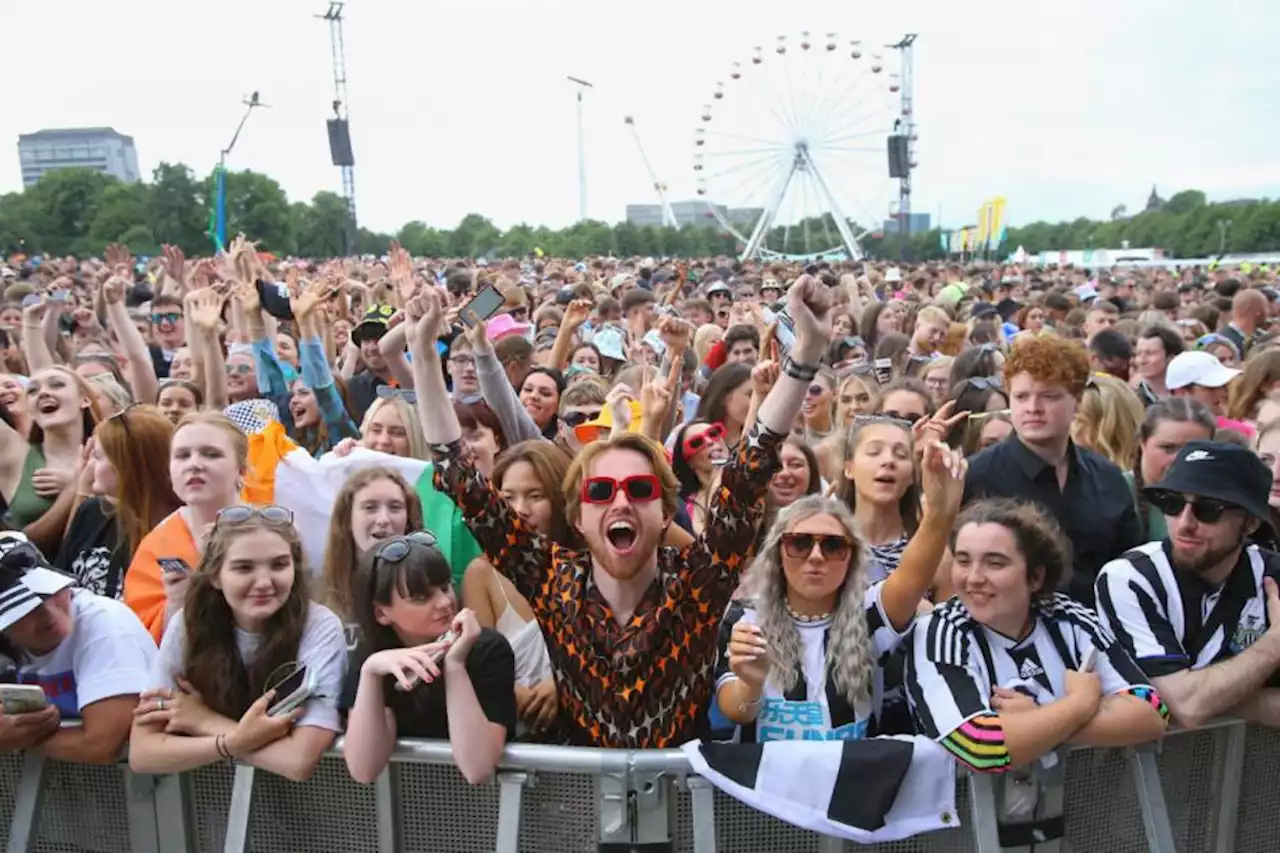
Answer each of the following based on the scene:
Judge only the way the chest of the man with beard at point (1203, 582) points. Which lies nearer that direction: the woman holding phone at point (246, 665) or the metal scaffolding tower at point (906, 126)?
the woman holding phone

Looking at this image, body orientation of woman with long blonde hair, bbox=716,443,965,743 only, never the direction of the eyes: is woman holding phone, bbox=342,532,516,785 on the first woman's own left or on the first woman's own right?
on the first woman's own right

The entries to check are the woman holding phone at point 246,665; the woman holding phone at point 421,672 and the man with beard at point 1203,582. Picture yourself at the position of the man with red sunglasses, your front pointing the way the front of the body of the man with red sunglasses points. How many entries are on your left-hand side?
1

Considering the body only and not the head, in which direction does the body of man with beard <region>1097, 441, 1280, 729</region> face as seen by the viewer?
toward the camera

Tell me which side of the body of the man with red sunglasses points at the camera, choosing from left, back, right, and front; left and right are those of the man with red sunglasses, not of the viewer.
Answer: front

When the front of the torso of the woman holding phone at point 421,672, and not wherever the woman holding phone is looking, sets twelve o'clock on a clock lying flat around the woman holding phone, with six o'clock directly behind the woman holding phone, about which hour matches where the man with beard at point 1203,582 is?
The man with beard is roughly at 9 o'clock from the woman holding phone.

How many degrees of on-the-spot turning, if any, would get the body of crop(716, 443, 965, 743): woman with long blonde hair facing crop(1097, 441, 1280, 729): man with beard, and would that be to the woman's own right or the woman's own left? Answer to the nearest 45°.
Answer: approximately 90° to the woman's own left

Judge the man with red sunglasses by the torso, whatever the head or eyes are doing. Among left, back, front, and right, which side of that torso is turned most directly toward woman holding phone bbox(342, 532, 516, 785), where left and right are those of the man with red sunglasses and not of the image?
right

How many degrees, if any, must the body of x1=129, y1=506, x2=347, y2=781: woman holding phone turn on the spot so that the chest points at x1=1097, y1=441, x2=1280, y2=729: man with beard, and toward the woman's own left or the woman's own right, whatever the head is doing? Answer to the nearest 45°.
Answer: approximately 90° to the woman's own left

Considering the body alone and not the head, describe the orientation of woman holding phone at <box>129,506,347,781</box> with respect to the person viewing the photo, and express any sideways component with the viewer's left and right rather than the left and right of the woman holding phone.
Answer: facing the viewer

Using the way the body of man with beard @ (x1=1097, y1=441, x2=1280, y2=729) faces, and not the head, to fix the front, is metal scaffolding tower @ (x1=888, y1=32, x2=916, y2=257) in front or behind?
behind

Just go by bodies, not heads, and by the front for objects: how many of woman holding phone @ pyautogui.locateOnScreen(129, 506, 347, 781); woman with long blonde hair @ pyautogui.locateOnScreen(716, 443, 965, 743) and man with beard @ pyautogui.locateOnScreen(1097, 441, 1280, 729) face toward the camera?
3

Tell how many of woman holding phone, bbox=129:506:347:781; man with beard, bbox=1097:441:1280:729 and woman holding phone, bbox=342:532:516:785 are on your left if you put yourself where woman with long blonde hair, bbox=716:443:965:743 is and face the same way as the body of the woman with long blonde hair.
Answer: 1
